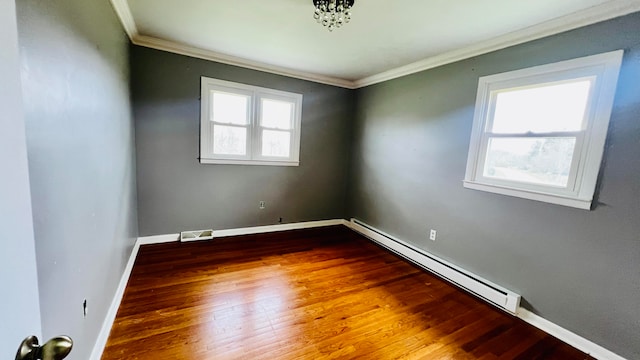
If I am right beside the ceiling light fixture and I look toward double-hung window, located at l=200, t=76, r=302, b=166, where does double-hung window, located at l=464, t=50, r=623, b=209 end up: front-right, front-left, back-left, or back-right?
back-right

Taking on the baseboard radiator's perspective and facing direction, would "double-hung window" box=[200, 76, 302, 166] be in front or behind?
in front

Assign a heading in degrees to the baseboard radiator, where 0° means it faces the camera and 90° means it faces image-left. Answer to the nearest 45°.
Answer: approximately 45°
